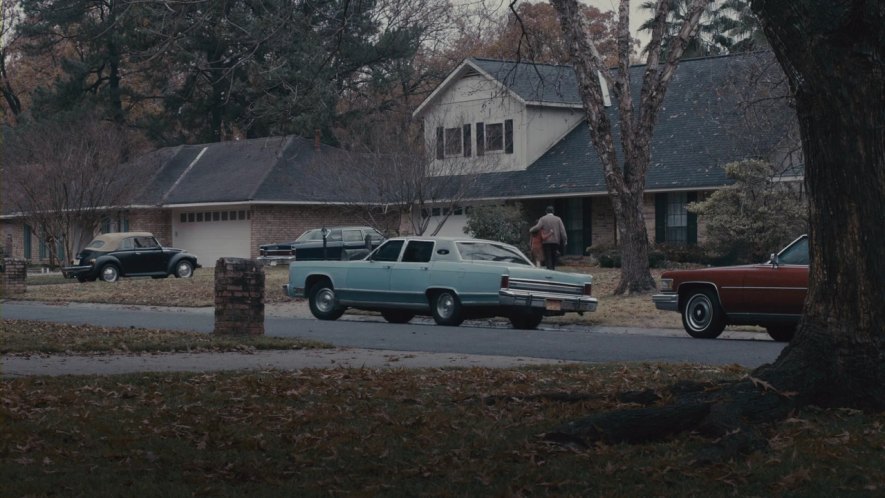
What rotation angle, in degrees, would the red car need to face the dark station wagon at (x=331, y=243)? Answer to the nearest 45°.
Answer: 0° — it already faces it

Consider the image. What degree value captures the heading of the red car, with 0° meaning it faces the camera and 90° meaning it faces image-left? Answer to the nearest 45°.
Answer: approximately 135°

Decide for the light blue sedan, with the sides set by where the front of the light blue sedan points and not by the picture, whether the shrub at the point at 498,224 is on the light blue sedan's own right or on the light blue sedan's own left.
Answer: on the light blue sedan's own right

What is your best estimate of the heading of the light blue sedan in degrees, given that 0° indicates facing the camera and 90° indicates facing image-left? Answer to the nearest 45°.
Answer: approximately 135°

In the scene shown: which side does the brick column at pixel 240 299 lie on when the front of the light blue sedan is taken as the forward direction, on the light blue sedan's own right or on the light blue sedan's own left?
on the light blue sedan's own left

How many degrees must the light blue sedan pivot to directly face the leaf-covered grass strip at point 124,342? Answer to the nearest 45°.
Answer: approximately 90° to its left

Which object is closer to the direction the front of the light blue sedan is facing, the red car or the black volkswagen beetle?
the black volkswagen beetle
